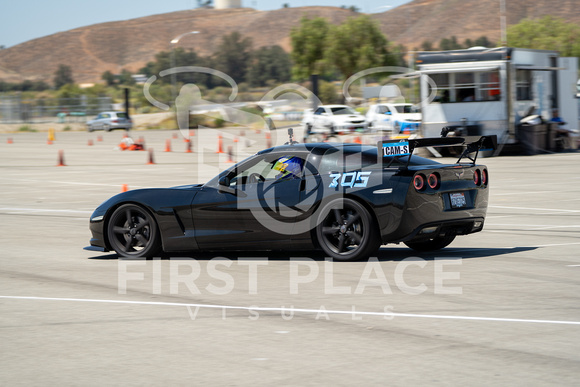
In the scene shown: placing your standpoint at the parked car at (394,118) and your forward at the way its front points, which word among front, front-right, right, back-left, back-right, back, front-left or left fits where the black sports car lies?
front-right

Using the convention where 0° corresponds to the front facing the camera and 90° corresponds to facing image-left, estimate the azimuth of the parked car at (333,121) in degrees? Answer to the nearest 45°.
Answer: approximately 315°

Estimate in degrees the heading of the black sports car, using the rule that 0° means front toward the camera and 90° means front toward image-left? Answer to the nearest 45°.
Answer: approximately 135°

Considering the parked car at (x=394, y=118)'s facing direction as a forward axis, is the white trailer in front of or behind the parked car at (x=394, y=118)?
in front

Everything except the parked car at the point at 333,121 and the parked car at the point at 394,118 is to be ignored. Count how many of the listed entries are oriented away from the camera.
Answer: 0

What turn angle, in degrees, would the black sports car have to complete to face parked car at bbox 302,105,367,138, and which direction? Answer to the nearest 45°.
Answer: approximately 45° to its right
